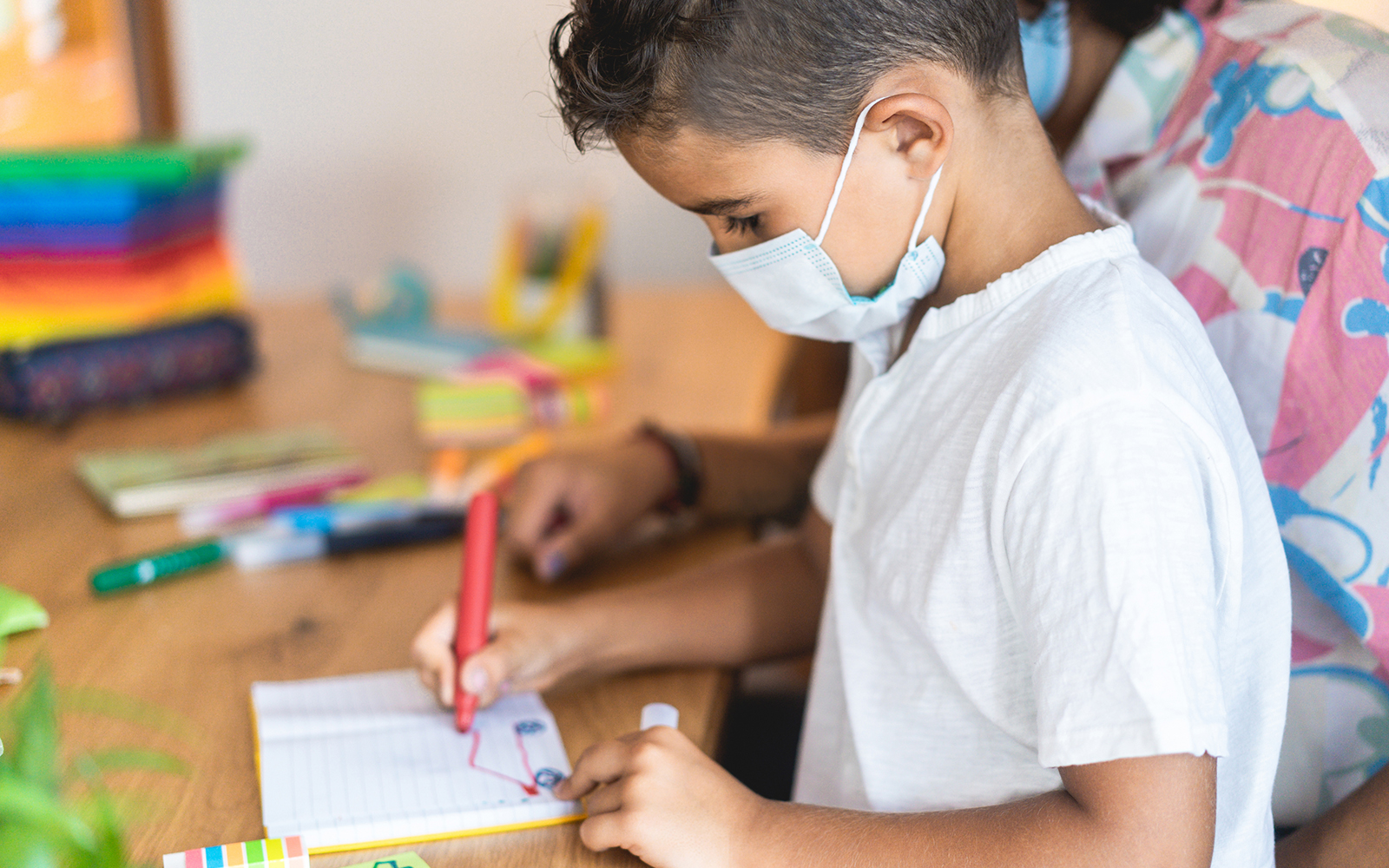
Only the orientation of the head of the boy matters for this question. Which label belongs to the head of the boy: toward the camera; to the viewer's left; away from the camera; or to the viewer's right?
to the viewer's left

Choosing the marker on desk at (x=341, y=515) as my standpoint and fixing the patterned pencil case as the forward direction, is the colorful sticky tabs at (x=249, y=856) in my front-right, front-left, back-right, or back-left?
back-left

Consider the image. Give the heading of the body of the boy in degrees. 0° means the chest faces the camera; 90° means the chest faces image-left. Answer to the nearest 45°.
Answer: approximately 90°

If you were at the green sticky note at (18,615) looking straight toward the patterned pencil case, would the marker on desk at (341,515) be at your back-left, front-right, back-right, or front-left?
front-right
